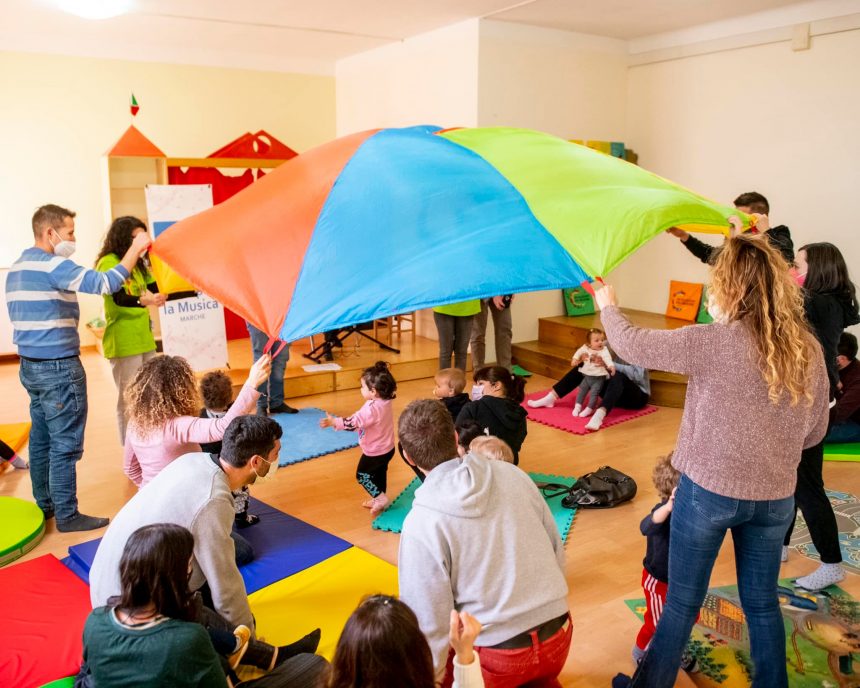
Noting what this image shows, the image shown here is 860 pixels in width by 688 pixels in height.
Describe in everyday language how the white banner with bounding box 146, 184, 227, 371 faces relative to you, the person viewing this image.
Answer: facing the viewer

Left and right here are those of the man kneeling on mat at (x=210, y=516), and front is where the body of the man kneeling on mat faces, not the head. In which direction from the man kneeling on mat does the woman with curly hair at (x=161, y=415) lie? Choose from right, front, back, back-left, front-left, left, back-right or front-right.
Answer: left

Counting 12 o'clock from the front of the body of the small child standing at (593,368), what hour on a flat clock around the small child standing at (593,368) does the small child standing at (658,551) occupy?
the small child standing at (658,551) is roughly at 12 o'clock from the small child standing at (593,368).

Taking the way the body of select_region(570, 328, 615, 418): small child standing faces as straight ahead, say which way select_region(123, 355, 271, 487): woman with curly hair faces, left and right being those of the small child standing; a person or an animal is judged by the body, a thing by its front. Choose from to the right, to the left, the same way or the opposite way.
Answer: the opposite way

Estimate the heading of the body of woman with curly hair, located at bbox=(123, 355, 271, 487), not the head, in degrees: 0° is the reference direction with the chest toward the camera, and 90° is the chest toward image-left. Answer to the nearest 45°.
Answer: approximately 225°

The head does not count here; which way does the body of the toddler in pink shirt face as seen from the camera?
to the viewer's left

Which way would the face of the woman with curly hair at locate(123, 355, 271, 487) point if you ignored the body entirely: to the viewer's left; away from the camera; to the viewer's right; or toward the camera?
away from the camera

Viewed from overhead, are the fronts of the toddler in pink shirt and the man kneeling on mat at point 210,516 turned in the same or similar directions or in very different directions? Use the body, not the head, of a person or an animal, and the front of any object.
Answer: very different directions

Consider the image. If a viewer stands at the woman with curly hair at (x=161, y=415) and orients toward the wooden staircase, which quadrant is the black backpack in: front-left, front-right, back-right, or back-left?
front-right

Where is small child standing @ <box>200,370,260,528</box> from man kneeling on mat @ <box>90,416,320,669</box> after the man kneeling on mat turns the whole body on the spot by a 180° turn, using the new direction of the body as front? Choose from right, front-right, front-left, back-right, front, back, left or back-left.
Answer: right

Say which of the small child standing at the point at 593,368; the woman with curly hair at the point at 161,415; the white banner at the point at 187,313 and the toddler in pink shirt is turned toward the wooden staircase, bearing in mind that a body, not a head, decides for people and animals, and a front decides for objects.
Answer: the woman with curly hair
